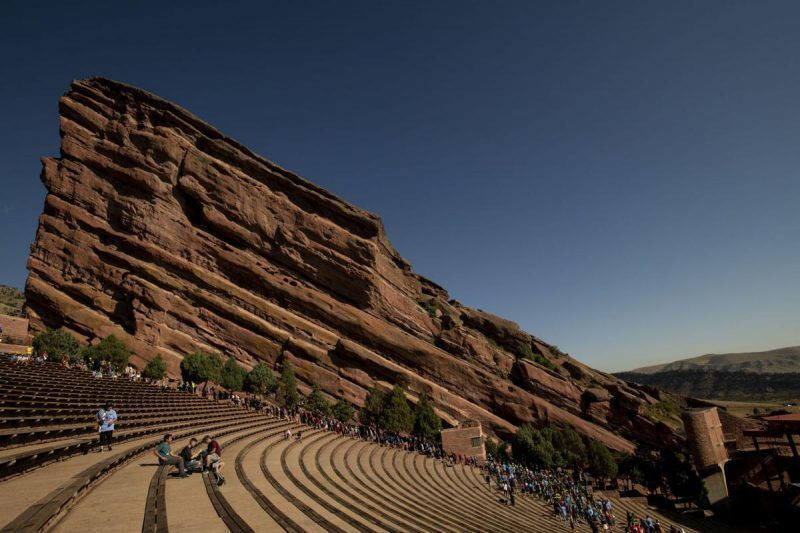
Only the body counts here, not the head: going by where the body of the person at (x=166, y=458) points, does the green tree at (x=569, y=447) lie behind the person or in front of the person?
in front

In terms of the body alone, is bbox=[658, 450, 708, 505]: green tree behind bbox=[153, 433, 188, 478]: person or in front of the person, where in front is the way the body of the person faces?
in front

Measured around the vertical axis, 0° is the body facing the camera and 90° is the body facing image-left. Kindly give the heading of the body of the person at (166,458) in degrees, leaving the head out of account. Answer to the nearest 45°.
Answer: approximately 270°

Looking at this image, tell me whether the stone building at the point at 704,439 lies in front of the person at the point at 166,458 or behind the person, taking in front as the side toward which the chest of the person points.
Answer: in front

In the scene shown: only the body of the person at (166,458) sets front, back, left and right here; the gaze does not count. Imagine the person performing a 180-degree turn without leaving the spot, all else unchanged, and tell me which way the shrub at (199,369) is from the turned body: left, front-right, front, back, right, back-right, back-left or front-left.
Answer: right

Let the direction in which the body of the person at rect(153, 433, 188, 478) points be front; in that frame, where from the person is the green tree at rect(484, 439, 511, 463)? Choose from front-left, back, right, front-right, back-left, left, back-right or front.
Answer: front-left

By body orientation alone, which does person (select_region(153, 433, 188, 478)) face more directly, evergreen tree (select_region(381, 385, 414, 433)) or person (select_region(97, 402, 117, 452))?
the evergreen tree

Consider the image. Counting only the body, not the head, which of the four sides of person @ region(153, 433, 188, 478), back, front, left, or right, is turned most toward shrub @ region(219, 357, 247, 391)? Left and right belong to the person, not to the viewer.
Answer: left

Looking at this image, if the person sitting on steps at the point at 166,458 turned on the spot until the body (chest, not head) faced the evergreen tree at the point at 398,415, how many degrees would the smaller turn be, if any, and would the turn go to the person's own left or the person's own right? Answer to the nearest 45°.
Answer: approximately 45° to the person's own left

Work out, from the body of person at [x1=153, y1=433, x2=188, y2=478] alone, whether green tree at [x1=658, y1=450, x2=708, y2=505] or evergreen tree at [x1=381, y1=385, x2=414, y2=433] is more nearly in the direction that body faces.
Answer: the green tree

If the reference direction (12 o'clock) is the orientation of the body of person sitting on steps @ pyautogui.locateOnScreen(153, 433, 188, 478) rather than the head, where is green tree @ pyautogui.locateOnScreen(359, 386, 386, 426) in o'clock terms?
The green tree is roughly at 10 o'clock from the person sitting on steps.
